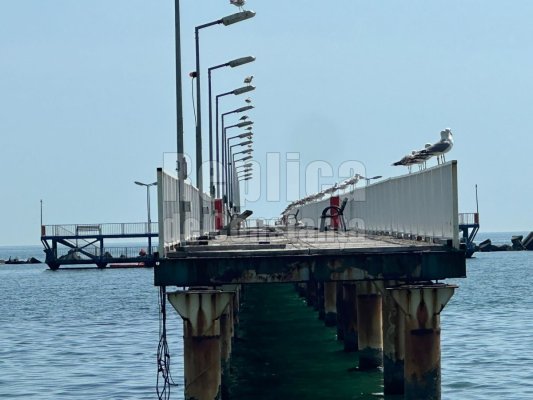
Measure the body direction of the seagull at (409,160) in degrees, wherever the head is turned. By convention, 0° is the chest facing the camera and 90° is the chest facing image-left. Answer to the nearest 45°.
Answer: approximately 270°

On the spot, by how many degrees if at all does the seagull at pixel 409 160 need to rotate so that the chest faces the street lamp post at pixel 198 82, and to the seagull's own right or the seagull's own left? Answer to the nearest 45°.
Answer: approximately 135° to the seagull's own left

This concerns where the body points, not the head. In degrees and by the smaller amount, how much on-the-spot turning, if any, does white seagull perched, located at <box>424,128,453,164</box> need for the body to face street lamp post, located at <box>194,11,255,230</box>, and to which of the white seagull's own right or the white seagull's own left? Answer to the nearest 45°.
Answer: approximately 135° to the white seagull's own left

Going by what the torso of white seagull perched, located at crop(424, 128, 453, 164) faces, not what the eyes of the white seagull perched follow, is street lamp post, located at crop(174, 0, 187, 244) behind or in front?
behind

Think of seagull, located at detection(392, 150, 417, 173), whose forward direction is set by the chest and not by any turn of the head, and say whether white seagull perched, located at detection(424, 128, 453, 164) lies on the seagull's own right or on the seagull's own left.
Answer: on the seagull's own right

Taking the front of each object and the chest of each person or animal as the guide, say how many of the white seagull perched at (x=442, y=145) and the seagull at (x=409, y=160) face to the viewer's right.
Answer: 2

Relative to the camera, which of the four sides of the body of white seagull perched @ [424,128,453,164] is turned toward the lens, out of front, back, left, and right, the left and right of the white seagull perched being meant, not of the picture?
right

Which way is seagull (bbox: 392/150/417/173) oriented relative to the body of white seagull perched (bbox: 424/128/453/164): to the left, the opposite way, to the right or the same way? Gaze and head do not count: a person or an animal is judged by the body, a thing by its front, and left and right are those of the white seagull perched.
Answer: the same way
